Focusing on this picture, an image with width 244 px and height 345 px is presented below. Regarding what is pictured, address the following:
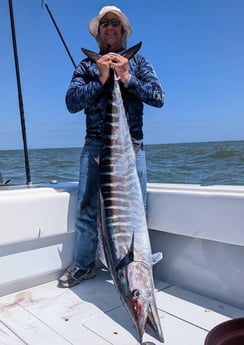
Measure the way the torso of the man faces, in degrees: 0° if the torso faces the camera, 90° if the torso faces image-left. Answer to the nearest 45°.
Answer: approximately 0°
